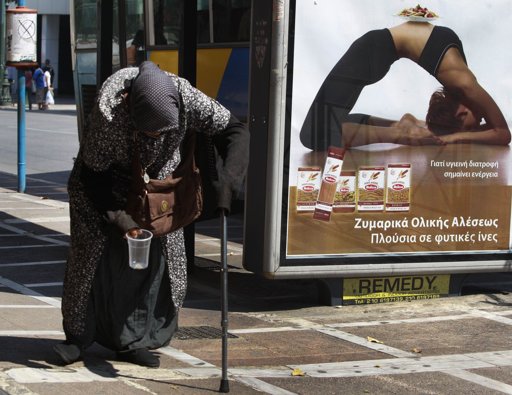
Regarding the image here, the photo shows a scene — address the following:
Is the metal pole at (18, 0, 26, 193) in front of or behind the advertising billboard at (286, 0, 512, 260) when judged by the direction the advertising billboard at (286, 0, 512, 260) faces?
behind

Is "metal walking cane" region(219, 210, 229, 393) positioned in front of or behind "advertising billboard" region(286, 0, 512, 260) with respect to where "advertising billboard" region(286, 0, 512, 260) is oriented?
in front

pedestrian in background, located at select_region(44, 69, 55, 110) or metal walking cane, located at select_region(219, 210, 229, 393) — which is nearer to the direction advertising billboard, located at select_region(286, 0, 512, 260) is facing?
the metal walking cane

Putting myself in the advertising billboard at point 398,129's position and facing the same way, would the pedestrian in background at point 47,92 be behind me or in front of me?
behind

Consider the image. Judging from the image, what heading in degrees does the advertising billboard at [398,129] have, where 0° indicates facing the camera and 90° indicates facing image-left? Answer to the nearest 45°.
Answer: approximately 0°

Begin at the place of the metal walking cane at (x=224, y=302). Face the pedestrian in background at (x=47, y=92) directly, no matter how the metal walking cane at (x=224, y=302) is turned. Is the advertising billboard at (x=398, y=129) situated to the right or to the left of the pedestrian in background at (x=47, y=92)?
right
